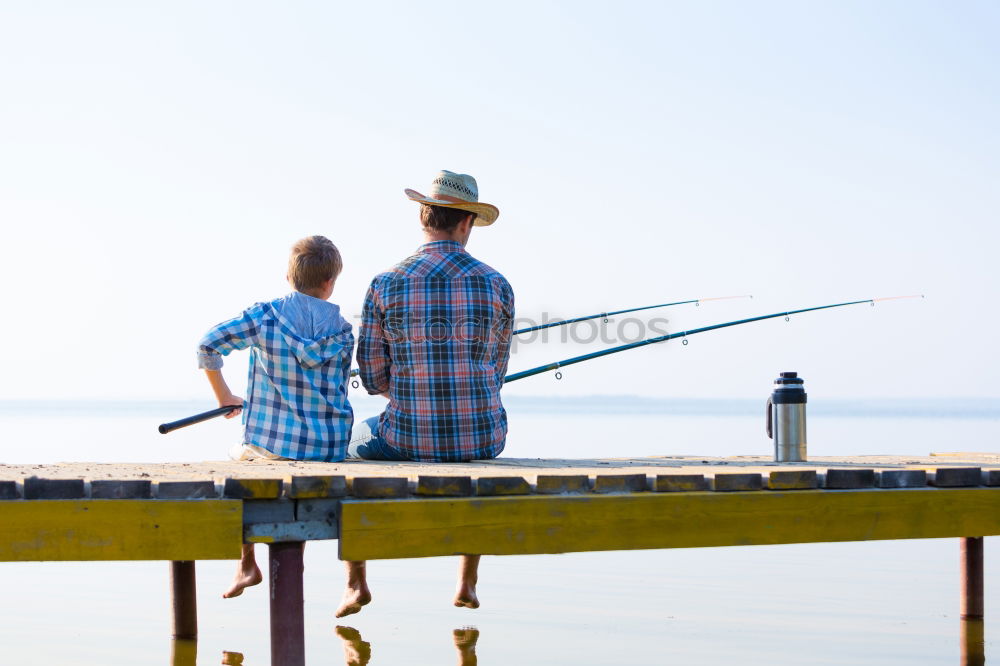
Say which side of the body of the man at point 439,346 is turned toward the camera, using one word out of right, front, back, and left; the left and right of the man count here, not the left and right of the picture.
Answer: back

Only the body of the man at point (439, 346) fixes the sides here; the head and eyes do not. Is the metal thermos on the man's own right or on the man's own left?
on the man's own right
